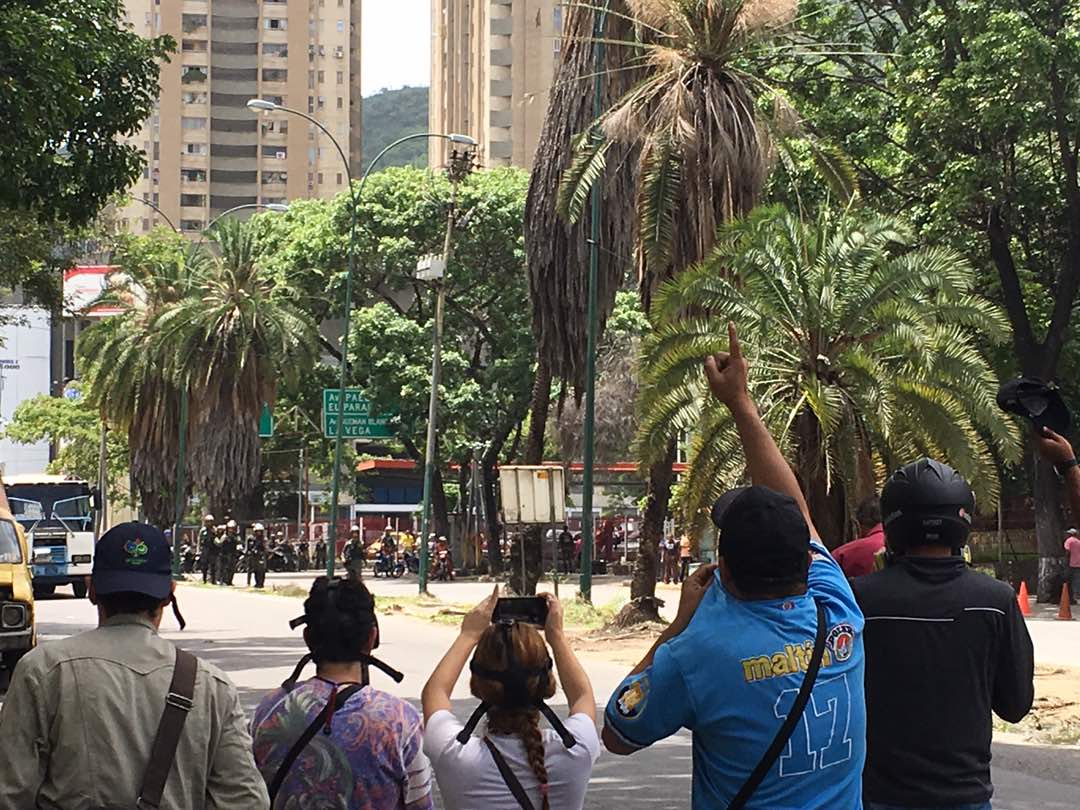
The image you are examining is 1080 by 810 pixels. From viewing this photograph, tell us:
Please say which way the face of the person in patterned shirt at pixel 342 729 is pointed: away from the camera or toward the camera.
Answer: away from the camera

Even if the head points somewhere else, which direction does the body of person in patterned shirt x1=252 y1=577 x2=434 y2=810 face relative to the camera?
away from the camera

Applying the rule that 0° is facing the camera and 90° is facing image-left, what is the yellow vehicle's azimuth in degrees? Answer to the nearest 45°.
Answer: approximately 0°

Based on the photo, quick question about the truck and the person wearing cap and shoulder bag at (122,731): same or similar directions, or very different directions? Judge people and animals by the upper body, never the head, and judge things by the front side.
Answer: very different directions

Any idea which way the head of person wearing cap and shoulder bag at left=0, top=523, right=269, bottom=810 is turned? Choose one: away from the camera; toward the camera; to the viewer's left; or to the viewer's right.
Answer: away from the camera

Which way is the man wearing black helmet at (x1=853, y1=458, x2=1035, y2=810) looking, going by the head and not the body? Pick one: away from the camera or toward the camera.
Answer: away from the camera

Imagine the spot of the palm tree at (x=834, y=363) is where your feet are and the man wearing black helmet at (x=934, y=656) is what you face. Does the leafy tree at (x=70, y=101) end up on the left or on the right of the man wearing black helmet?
right

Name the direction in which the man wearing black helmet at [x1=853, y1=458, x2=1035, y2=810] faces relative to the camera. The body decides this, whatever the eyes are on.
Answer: away from the camera

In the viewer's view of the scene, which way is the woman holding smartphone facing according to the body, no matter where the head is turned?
away from the camera

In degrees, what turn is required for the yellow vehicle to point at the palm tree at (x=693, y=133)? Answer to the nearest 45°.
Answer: approximately 135° to its left

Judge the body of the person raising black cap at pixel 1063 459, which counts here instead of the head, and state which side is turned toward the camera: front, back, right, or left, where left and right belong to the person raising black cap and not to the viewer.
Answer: back

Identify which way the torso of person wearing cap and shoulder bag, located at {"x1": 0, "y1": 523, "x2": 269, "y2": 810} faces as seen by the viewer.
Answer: away from the camera
